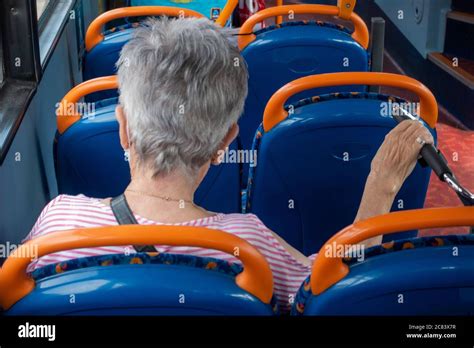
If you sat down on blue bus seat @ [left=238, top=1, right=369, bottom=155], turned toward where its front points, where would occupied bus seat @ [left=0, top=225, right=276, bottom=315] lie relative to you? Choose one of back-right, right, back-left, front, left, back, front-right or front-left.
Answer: back

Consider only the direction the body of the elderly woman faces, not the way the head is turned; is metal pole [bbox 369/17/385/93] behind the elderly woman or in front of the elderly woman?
in front

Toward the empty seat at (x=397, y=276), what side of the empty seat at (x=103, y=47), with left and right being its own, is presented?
back

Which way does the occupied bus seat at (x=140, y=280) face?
away from the camera

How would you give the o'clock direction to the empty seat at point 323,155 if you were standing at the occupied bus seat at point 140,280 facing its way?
the empty seat at point 323,155 is roughly at 1 o'clock from the occupied bus seat at point 140,280.

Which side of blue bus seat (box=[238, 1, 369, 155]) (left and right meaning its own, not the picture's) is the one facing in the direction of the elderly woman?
back

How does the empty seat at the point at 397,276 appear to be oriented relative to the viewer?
away from the camera

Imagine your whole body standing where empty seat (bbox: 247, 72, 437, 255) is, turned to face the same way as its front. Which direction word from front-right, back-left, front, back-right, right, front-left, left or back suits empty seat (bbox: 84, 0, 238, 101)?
front-left

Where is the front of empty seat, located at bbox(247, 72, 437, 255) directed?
away from the camera

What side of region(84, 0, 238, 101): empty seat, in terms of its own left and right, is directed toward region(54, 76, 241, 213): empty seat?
back

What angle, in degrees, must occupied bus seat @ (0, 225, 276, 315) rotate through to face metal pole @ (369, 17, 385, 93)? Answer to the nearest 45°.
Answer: approximately 45° to its right

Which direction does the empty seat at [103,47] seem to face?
away from the camera

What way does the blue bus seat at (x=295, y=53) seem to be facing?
away from the camera

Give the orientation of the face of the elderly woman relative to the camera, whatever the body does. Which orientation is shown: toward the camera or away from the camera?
away from the camera
